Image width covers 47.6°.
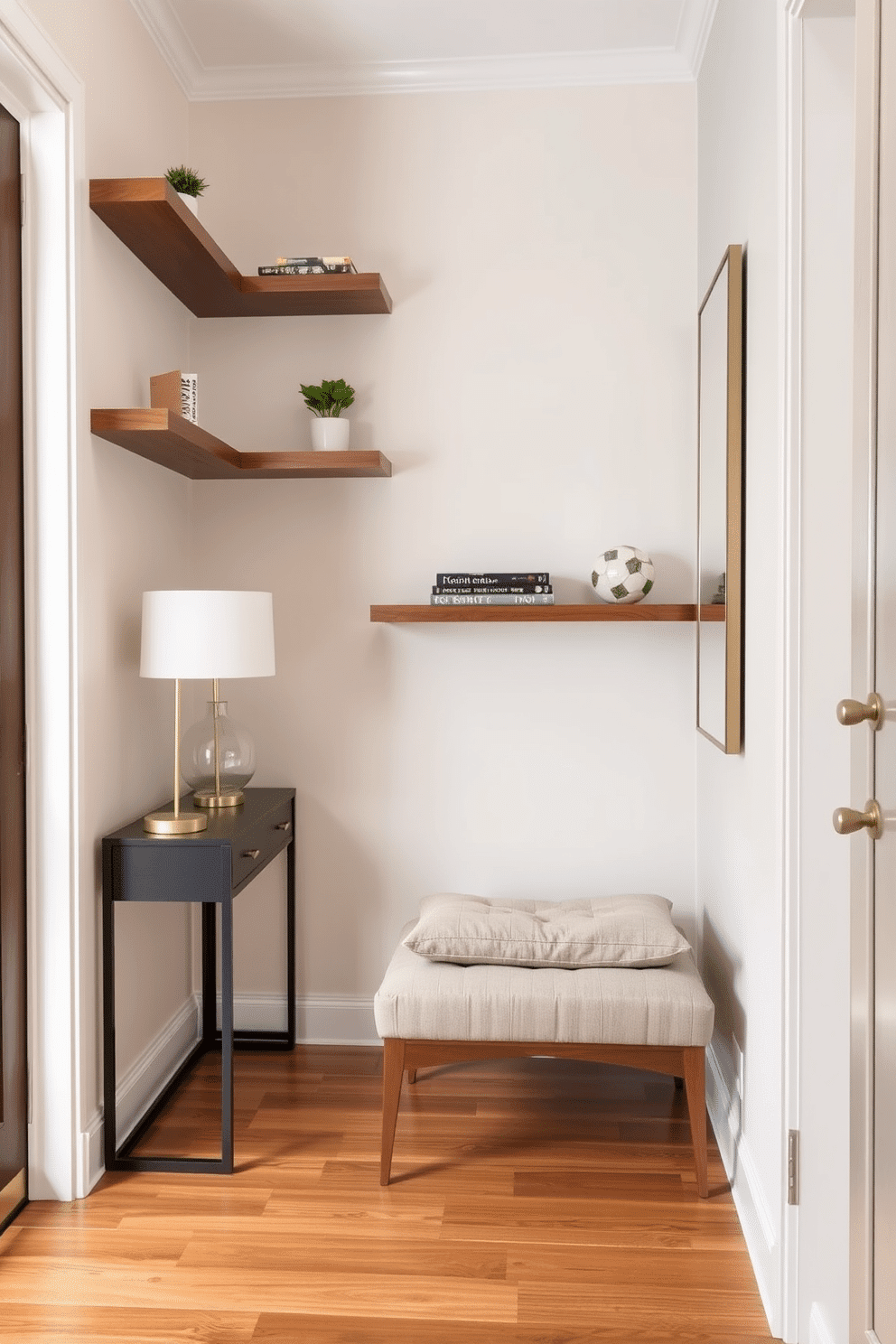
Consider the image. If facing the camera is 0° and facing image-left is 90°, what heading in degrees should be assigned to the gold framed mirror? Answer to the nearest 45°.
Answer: approximately 90°

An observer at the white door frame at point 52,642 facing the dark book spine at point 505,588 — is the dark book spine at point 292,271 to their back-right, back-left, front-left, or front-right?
front-left

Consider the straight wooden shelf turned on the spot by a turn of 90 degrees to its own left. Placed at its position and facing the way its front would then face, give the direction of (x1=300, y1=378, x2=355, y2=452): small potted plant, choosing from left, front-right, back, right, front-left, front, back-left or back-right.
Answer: back

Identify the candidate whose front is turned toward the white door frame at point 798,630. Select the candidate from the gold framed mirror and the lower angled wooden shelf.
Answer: the lower angled wooden shelf

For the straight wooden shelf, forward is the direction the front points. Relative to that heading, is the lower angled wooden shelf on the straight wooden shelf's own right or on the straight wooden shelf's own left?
on the straight wooden shelf's own right

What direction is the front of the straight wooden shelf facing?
toward the camera

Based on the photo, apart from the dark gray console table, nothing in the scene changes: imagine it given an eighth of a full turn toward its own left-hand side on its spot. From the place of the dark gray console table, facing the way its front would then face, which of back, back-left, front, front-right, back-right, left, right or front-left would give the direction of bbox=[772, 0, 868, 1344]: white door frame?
right

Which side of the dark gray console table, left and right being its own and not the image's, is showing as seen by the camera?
right

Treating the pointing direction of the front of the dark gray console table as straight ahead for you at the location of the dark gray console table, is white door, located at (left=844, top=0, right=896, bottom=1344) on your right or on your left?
on your right

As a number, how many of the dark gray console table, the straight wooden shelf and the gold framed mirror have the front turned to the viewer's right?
1

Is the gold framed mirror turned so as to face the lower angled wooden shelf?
yes

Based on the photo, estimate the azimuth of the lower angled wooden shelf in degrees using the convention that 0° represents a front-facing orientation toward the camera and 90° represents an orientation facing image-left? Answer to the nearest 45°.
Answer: approximately 315°
